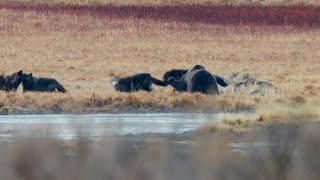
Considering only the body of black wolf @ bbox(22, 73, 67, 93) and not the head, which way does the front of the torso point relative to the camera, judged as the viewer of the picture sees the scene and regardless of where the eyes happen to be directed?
to the viewer's left

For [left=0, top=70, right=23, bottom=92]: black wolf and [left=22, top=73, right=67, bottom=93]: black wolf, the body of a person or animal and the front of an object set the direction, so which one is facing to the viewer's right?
[left=0, top=70, right=23, bottom=92]: black wolf

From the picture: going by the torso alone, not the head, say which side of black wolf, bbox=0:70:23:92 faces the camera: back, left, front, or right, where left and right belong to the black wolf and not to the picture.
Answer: right

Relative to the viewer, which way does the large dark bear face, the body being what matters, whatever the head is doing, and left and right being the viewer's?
facing to the left of the viewer

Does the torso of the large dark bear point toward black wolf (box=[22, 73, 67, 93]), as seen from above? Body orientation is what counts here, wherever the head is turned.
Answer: yes

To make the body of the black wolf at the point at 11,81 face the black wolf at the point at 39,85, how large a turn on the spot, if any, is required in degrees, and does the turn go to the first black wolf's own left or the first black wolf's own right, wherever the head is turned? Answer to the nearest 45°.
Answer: approximately 45° to the first black wolf's own right

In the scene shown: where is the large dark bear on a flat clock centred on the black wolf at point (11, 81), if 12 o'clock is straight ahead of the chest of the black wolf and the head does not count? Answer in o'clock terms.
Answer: The large dark bear is roughly at 1 o'clock from the black wolf.

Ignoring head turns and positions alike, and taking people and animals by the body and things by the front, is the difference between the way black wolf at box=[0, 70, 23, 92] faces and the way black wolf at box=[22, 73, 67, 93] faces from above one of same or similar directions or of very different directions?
very different directions
